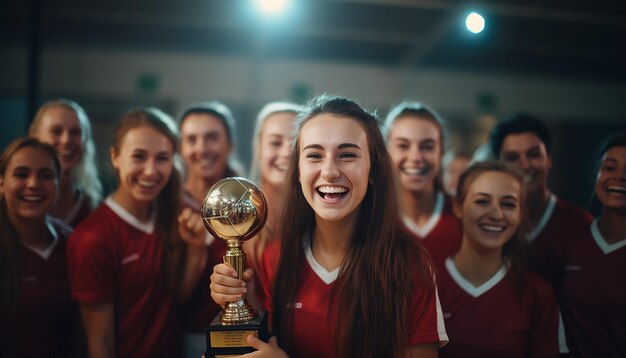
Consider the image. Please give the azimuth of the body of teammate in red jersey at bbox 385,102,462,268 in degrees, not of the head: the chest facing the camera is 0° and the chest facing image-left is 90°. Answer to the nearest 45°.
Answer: approximately 0°

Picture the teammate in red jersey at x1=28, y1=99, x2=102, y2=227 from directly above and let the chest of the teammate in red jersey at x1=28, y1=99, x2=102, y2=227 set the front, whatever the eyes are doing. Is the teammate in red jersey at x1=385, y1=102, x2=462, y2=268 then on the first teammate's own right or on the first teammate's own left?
on the first teammate's own left

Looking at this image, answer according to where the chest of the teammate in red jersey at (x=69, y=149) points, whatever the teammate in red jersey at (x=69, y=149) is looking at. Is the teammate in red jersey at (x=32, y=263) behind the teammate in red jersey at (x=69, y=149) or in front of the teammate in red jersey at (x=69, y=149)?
in front

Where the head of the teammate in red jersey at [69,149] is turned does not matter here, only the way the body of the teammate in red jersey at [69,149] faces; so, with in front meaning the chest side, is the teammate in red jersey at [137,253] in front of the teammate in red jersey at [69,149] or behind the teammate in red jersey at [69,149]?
in front

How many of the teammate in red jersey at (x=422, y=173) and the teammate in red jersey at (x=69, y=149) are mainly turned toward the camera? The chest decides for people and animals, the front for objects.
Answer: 2

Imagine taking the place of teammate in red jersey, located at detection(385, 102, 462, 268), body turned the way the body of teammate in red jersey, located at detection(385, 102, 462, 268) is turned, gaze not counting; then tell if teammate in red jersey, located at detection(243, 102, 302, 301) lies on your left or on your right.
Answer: on your right

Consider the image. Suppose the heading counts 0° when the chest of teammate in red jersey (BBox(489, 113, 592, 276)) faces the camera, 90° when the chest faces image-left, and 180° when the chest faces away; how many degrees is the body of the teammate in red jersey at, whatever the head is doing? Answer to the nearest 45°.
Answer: approximately 45°

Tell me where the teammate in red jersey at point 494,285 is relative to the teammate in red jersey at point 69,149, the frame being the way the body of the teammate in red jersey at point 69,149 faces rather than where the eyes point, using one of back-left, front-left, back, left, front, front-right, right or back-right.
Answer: front-left

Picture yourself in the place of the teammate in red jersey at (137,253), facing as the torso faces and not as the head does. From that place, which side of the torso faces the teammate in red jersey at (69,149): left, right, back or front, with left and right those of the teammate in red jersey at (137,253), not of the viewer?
back

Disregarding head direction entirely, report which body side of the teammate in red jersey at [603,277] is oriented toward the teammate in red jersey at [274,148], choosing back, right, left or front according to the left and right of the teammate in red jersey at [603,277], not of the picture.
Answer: right

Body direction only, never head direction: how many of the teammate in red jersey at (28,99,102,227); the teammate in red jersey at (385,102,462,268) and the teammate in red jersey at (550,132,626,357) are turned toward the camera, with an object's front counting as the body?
3

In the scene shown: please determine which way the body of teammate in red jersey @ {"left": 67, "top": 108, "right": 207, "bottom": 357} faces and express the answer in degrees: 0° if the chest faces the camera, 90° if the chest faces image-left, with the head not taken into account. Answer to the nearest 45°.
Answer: approximately 315°
